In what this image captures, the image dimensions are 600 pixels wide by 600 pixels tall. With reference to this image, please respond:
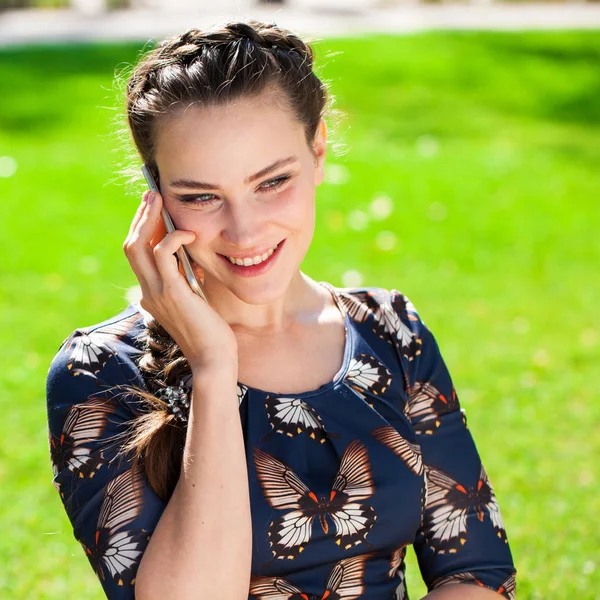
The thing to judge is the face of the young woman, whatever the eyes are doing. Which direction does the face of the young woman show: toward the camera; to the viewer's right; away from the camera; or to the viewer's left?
toward the camera

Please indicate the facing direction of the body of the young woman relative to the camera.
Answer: toward the camera
